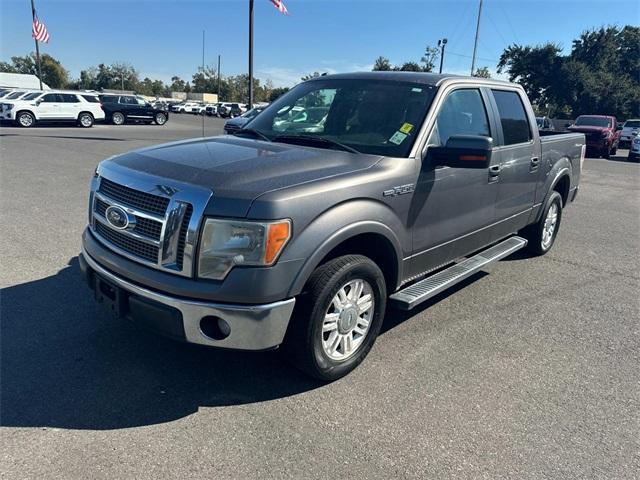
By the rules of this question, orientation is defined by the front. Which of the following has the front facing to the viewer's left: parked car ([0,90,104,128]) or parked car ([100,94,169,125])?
parked car ([0,90,104,128])

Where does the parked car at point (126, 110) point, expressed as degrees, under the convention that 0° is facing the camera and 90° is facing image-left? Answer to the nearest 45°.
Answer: approximately 270°

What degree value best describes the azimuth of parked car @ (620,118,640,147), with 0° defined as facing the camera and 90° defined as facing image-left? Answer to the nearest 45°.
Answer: approximately 45°

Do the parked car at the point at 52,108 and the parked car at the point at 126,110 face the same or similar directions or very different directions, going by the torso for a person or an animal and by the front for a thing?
very different directions

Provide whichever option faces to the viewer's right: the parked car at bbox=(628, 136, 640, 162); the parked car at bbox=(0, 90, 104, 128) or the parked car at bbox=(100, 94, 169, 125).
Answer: the parked car at bbox=(100, 94, 169, 125)

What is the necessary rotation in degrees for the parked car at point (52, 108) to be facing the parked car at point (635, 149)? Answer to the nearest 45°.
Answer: approximately 135° to its left

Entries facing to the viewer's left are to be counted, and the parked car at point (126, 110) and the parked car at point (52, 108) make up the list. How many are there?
1

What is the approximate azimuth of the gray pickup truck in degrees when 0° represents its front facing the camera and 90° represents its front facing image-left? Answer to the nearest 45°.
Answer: approximately 45°

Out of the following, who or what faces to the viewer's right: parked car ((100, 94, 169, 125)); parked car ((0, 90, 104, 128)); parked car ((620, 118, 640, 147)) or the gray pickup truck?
parked car ((100, 94, 169, 125))

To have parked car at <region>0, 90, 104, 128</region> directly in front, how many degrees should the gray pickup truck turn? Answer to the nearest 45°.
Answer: approximately 90° to its right
